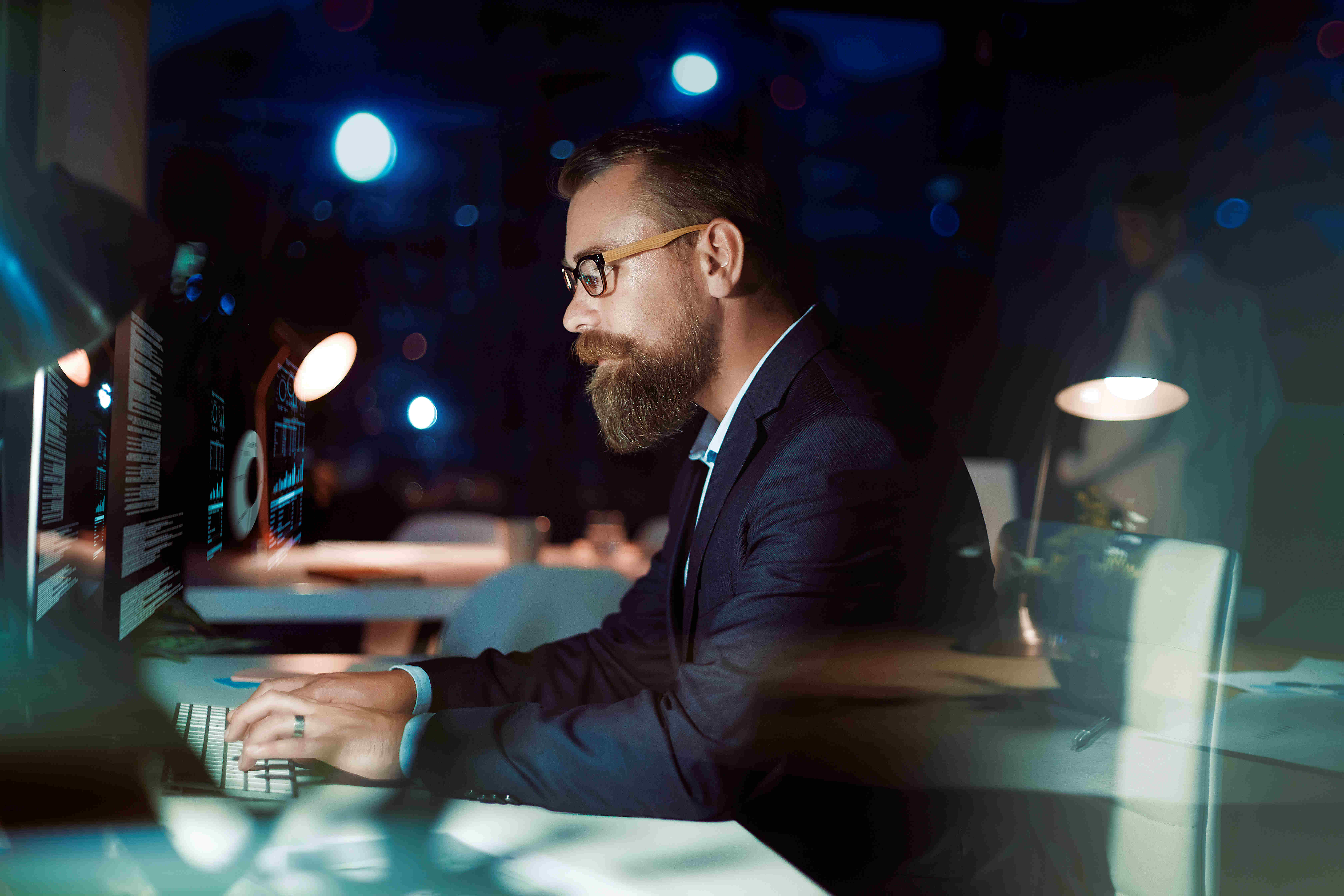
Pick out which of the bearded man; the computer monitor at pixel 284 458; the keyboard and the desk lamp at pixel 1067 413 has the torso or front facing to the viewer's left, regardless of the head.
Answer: the bearded man

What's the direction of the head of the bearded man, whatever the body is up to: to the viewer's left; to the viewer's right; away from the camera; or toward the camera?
to the viewer's left

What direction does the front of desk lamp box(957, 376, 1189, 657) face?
to the viewer's right

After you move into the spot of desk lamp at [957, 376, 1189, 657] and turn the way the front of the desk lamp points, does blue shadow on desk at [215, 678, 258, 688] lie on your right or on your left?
on your right

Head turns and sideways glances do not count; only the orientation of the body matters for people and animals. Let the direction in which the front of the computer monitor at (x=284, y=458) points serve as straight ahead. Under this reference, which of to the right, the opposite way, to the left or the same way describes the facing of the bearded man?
the opposite way

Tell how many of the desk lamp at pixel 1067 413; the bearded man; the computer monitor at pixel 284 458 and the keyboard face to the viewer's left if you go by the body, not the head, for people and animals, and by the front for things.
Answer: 1

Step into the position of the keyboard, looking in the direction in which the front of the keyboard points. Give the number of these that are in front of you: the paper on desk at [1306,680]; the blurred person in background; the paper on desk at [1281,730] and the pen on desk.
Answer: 4

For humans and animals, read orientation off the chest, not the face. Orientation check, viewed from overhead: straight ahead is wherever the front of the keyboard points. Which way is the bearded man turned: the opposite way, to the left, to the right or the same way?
the opposite way

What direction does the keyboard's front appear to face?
to the viewer's right

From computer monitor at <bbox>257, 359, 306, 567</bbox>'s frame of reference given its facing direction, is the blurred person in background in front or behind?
in front

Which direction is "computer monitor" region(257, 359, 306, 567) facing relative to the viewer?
to the viewer's right

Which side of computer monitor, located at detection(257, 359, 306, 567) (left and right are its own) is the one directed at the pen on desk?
front

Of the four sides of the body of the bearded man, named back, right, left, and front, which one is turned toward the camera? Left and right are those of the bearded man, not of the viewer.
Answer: left
